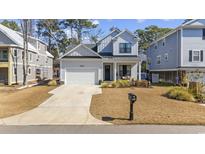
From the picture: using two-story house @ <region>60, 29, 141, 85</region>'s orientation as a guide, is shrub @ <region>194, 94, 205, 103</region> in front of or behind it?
in front

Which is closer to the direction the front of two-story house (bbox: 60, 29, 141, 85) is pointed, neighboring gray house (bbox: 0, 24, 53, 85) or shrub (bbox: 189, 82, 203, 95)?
the shrub

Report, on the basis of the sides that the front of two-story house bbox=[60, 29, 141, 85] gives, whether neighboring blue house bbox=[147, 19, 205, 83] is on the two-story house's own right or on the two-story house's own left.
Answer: on the two-story house's own left

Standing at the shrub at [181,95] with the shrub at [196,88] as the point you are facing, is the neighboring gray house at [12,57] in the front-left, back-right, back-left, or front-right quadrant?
back-left

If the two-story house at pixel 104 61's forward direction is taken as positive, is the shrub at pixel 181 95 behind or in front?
in front

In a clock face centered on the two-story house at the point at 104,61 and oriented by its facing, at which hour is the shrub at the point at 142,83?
The shrub is roughly at 11 o'clock from the two-story house.

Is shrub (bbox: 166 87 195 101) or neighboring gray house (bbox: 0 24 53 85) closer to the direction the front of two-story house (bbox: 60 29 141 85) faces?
the shrub

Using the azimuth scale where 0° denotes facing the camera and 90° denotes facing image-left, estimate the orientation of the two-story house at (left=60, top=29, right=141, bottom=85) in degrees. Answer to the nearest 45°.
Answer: approximately 0°

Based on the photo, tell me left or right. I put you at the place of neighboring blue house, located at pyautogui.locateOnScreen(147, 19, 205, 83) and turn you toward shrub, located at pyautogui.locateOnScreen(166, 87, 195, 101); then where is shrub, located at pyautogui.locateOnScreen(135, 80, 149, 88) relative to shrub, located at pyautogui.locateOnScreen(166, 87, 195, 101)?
right

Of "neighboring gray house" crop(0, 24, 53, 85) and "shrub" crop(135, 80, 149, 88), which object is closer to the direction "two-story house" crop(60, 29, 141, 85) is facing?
the shrub

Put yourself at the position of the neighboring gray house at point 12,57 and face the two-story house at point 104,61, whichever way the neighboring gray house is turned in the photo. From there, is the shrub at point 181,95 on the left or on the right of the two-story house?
right

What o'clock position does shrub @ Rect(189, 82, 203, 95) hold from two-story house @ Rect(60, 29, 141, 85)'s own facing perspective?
The shrub is roughly at 11 o'clock from the two-story house.

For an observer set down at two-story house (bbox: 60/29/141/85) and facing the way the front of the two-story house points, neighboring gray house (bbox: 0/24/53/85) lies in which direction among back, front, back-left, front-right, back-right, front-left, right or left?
right
